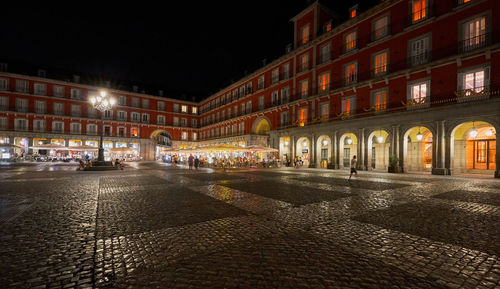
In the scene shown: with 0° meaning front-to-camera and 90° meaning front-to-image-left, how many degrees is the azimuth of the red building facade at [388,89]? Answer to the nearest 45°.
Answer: approximately 45°
